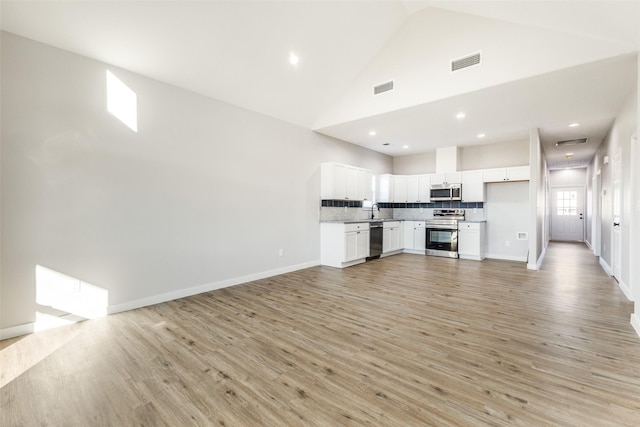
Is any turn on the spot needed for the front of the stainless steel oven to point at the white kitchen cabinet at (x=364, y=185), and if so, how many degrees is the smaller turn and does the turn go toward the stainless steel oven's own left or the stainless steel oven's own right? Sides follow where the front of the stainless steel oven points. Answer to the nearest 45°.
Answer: approximately 45° to the stainless steel oven's own right

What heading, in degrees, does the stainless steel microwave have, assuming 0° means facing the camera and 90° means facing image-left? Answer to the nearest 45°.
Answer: approximately 0°

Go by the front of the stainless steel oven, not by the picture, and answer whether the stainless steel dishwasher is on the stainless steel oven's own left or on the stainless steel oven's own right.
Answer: on the stainless steel oven's own right

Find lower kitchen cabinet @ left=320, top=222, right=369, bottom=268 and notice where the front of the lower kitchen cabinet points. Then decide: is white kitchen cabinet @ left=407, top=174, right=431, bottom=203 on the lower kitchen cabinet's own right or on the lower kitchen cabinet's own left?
on the lower kitchen cabinet's own left

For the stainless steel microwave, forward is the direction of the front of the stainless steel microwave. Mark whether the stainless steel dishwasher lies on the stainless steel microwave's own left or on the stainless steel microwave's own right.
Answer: on the stainless steel microwave's own right

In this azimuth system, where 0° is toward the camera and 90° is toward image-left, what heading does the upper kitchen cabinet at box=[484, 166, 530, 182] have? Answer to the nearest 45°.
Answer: approximately 0°
